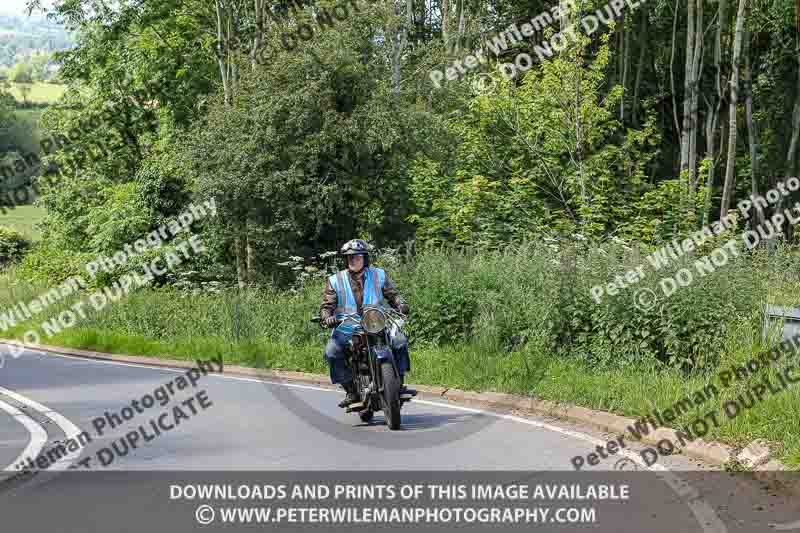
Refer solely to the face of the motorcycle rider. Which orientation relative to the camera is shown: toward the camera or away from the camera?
toward the camera

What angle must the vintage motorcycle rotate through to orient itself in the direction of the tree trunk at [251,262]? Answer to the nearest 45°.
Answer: approximately 180°

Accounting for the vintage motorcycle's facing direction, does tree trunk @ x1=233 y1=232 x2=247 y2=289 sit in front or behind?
behind

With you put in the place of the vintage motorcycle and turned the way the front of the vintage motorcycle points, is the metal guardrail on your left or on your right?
on your left

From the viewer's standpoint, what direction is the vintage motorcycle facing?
toward the camera
